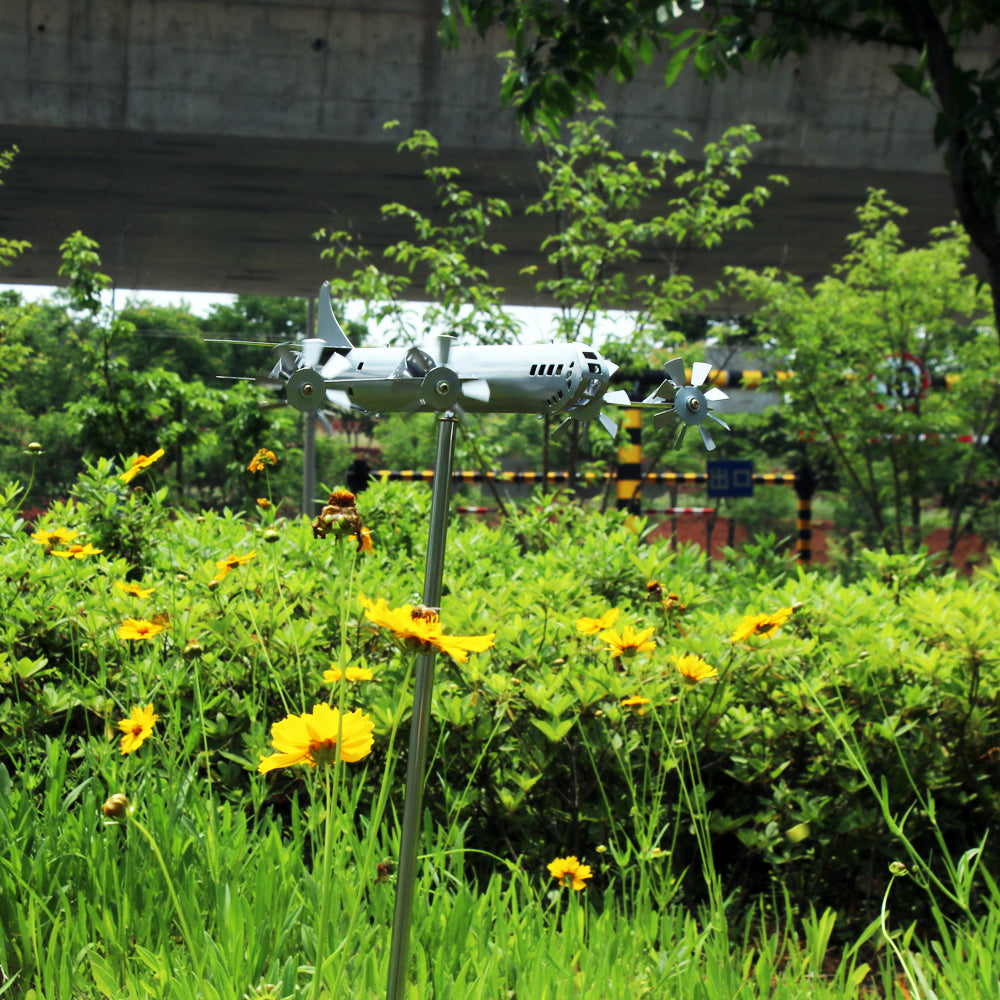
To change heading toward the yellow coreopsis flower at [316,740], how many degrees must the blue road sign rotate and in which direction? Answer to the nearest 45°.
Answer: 0° — it already faces it

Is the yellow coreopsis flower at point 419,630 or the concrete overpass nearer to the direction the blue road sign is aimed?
the yellow coreopsis flower

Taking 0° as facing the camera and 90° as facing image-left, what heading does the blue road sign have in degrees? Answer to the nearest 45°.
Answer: approximately 0°

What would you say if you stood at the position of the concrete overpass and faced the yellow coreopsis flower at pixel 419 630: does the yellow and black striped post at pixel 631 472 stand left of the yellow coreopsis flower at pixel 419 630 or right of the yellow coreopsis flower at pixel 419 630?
left

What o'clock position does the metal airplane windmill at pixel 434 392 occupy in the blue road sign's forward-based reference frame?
The metal airplane windmill is roughly at 12 o'clock from the blue road sign.

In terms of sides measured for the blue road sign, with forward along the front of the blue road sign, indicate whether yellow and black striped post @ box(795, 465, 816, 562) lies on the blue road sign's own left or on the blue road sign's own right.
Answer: on the blue road sign's own left

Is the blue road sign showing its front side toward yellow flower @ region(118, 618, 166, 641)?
yes

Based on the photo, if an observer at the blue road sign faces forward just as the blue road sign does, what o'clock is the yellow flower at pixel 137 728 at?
The yellow flower is roughly at 12 o'clock from the blue road sign.
